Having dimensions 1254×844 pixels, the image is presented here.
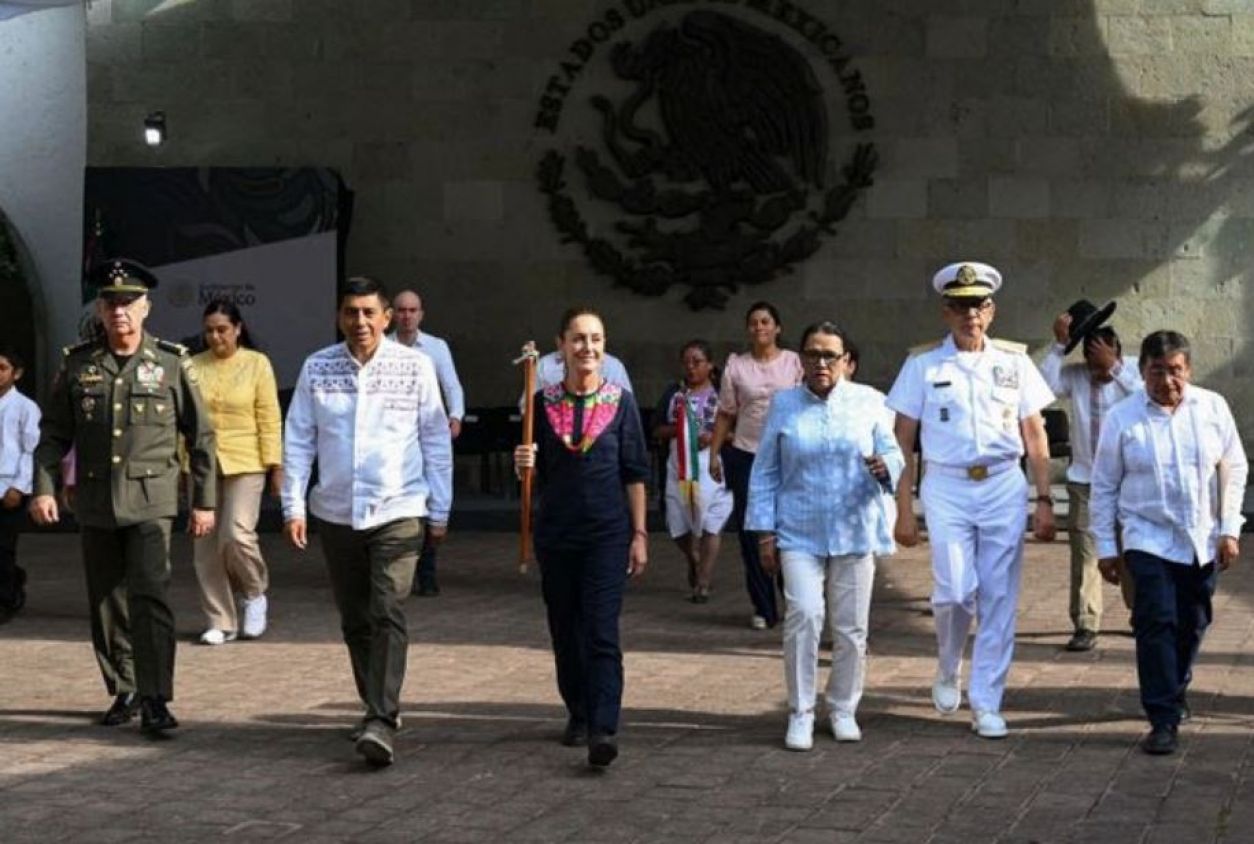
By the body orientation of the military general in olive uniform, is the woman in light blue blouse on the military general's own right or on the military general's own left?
on the military general's own left

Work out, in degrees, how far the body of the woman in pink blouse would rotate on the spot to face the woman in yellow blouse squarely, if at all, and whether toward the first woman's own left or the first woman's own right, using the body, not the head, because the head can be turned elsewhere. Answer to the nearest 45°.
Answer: approximately 90° to the first woman's own right

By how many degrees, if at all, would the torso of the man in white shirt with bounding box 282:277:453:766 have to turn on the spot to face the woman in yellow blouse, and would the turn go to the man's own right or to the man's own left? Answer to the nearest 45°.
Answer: approximately 180°

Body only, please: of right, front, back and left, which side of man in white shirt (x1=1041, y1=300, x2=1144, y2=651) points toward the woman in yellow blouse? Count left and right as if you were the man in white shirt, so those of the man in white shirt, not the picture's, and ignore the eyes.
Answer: right

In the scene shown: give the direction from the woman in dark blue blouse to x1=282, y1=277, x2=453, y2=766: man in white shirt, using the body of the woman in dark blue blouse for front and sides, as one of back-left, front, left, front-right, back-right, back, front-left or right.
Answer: right

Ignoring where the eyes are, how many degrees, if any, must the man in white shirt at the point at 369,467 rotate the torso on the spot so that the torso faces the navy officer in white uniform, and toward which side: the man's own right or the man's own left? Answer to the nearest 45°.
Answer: approximately 90° to the man's own left

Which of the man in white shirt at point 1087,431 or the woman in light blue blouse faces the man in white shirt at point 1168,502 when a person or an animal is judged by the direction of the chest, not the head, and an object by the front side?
the man in white shirt at point 1087,431

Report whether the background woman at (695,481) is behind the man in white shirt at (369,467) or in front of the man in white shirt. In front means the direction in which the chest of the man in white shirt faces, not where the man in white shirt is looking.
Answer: behind

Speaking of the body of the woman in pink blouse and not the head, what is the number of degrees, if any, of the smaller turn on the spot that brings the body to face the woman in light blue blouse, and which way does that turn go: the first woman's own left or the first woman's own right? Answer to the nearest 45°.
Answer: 0° — they already face them
